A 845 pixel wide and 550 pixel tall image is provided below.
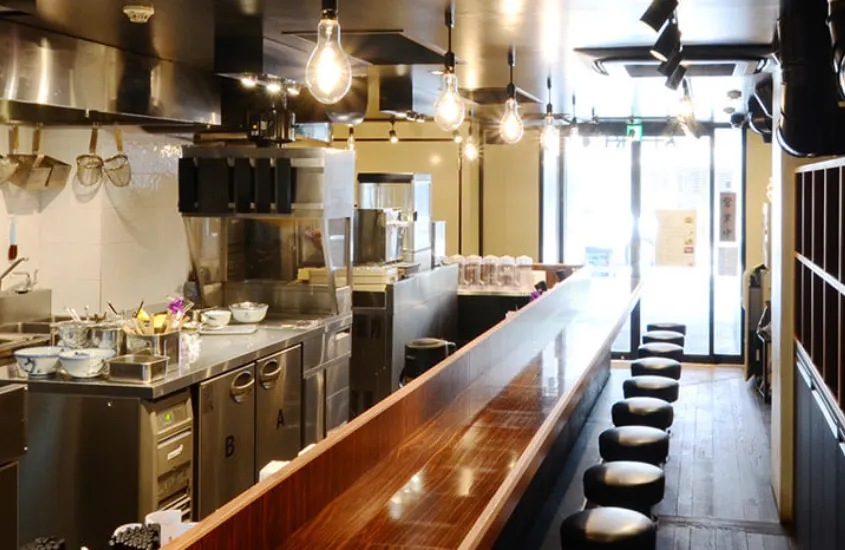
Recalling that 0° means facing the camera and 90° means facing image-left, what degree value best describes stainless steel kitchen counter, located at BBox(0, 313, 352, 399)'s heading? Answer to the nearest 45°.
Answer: approximately 315°

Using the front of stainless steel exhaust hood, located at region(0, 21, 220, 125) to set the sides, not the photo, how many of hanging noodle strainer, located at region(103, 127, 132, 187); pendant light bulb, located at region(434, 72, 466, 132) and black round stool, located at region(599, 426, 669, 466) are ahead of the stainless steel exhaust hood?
2

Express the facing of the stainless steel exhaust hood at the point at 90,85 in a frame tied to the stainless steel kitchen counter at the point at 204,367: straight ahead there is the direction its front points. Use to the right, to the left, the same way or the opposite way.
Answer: the same way

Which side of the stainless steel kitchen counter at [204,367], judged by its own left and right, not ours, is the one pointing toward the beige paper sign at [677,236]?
left

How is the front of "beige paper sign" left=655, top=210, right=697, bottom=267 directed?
toward the camera

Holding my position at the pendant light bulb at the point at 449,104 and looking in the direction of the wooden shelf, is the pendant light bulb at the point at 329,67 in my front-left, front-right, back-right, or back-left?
back-right

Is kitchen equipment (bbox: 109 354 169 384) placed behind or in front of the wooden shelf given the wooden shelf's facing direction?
in front

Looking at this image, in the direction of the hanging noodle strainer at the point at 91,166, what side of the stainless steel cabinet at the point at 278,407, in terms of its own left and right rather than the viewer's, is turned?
back

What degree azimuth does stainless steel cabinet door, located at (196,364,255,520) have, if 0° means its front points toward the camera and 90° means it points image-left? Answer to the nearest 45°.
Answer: approximately 315°

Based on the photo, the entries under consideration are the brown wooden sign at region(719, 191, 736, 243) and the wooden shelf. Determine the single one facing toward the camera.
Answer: the brown wooden sign

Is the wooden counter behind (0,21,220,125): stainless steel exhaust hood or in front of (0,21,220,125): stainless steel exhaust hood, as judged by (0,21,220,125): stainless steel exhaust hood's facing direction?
in front

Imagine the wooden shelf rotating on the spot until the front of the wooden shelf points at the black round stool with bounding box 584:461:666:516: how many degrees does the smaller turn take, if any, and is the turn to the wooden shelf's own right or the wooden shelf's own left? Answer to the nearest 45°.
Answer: approximately 45° to the wooden shelf's own left

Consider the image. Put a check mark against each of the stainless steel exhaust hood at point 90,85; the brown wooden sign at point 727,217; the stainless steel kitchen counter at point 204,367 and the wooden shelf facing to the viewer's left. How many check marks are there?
1

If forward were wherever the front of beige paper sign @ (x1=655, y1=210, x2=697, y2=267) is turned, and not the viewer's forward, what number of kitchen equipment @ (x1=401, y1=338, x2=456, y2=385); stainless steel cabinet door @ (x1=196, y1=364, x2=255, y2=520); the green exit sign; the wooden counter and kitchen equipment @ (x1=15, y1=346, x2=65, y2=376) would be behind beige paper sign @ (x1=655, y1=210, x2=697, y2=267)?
0

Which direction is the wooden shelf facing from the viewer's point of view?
to the viewer's left

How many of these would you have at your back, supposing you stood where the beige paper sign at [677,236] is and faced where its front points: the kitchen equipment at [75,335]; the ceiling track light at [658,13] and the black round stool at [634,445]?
0

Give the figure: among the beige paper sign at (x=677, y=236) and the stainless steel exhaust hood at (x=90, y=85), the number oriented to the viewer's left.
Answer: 0

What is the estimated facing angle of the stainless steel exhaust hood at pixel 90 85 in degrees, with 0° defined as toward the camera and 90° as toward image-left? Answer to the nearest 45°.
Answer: approximately 315°
